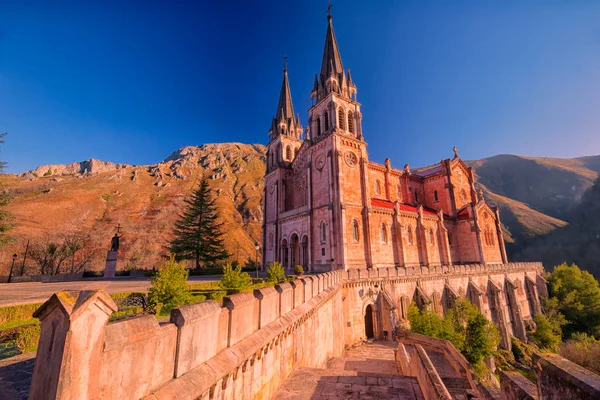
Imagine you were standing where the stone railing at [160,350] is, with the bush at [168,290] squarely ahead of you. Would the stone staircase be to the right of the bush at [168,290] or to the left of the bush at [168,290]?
right

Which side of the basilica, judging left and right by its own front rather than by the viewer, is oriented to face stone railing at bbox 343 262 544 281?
left

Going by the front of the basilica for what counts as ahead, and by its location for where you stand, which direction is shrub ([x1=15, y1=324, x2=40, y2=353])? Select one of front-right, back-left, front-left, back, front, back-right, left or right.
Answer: front-left

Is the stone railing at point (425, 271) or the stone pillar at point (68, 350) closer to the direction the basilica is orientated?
the stone pillar

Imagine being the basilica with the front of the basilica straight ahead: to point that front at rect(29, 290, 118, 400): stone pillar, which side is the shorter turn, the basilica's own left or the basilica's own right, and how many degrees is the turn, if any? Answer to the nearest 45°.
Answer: approximately 45° to the basilica's own left

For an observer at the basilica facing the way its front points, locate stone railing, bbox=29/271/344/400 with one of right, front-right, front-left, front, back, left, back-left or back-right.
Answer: front-left

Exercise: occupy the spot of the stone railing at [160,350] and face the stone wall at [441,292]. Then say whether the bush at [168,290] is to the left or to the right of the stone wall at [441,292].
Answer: left

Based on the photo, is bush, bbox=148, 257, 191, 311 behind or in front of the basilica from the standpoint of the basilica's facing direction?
in front

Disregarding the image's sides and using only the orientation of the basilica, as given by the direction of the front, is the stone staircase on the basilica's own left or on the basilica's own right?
on the basilica's own left

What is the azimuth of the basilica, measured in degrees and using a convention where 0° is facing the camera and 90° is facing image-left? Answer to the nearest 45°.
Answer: approximately 45°
